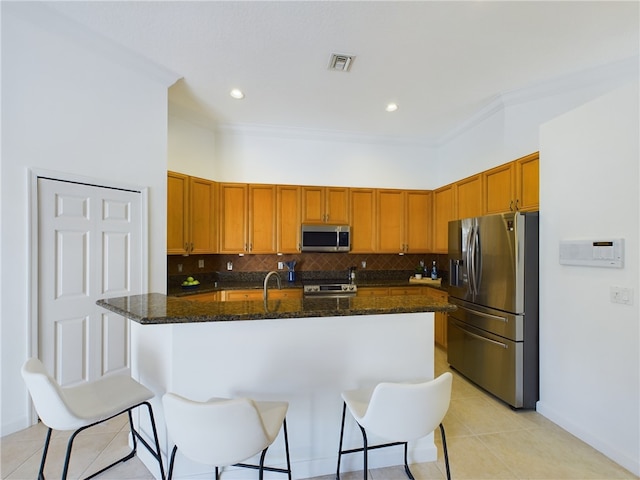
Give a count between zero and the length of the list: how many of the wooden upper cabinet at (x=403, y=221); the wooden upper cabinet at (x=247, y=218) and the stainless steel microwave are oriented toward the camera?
3

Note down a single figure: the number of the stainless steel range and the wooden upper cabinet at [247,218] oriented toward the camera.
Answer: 2

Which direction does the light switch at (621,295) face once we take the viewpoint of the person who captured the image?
facing the viewer and to the left of the viewer

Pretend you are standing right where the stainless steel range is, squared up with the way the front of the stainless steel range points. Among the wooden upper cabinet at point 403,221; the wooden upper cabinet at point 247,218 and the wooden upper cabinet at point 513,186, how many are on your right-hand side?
1

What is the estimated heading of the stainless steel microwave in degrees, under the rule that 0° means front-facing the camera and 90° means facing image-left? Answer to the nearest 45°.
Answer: approximately 0°

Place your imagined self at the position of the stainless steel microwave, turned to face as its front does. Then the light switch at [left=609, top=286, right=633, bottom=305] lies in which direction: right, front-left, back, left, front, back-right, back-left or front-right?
front-left

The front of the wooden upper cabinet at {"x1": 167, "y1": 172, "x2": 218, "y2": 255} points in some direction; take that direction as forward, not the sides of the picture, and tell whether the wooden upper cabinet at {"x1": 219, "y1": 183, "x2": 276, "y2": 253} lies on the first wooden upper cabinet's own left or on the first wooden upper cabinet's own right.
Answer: on the first wooden upper cabinet's own left

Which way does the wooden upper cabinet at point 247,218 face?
toward the camera

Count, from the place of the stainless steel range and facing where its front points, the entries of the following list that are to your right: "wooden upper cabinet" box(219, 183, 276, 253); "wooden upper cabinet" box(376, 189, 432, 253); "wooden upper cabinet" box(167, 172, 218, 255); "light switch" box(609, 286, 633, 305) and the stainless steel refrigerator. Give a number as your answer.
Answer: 2

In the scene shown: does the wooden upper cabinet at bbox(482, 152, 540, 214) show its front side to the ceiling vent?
yes

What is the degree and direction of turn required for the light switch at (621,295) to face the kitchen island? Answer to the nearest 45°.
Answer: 0° — it already faces it

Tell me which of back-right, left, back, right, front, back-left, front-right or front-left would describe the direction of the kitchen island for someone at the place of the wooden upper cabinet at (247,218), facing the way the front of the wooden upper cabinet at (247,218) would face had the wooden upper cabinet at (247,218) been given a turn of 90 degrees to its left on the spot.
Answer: right

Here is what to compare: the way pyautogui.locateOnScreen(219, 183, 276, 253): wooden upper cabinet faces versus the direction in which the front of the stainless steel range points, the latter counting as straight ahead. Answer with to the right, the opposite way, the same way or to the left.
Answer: the same way

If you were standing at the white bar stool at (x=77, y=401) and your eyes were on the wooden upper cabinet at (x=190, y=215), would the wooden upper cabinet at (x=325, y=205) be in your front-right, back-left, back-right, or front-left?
front-right

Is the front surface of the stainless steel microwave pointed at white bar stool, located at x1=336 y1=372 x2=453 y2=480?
yes

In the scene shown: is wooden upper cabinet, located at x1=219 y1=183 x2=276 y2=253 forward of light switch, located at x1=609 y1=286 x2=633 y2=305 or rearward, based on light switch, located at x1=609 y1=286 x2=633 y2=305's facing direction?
forward

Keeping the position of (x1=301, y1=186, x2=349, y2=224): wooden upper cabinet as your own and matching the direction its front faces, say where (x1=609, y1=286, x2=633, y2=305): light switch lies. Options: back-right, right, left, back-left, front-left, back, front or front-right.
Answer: front-left

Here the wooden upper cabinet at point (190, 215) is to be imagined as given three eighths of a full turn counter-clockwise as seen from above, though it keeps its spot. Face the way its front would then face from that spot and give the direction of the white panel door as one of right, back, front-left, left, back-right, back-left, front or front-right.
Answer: back-left

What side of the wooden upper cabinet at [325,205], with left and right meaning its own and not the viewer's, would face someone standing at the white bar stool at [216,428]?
front

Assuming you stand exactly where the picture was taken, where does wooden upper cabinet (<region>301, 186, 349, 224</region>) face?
facing the viewer

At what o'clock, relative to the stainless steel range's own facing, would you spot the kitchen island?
The kitchen island is roughly at 12 o'clock from the stainless steel range.
